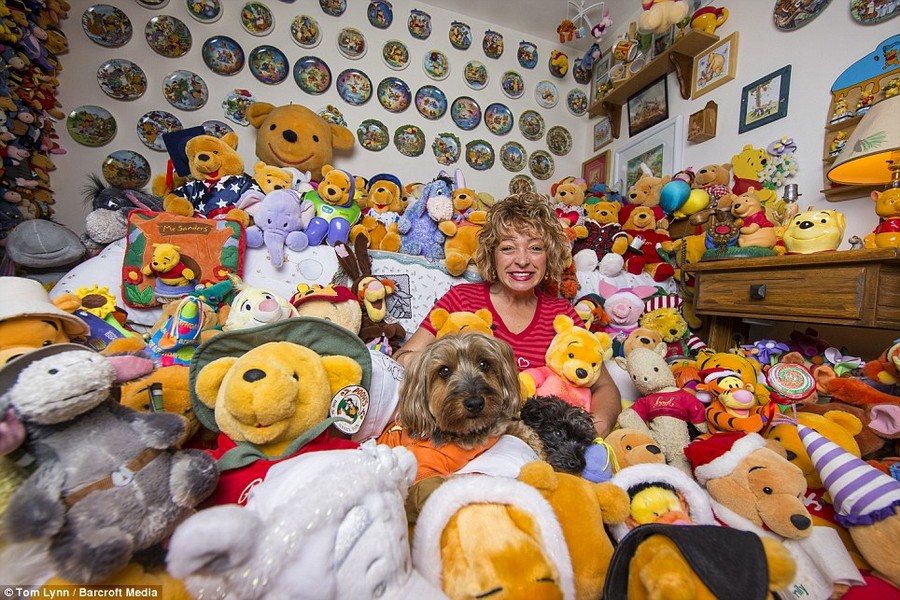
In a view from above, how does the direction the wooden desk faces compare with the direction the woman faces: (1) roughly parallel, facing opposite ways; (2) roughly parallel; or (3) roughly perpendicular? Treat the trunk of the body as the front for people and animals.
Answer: roughly perpendicular

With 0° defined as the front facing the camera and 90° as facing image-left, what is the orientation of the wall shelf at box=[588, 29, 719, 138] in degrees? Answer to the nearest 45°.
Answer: approximately 45°

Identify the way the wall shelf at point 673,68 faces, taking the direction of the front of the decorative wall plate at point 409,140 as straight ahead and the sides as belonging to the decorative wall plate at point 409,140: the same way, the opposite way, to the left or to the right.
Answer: to the right

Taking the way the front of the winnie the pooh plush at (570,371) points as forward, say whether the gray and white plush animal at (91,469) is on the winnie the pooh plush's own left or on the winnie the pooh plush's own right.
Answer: on the winnie the pooh plush's own right

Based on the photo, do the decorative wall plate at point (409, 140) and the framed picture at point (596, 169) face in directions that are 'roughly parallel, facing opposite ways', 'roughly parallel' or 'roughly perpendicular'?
roughly perpendicular

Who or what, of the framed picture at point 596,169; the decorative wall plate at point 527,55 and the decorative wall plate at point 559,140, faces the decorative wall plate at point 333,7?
the framed picture

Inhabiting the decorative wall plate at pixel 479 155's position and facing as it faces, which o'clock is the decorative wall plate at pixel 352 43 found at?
the decorative wall plate at pixel 352 43 is roughly at 2 o'clock from the decorative wall plate at pixel 479 155.
